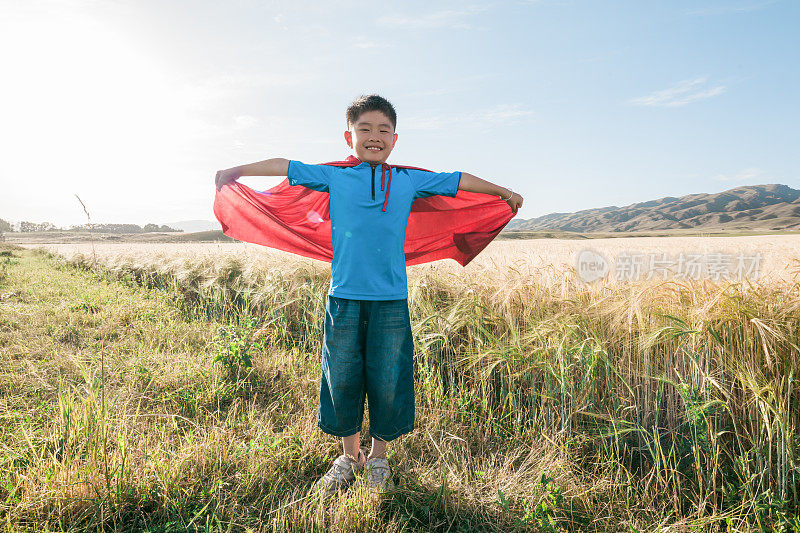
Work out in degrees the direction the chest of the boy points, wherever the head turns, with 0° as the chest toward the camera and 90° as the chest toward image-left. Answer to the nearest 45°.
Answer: approximately 0°
